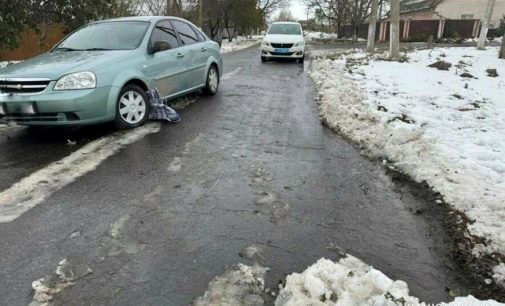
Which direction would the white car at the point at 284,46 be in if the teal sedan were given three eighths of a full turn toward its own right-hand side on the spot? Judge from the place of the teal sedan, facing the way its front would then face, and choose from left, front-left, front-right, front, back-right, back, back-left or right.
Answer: front-right

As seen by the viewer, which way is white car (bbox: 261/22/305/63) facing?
toward the camera

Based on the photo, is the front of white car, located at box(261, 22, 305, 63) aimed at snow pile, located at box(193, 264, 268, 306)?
yes

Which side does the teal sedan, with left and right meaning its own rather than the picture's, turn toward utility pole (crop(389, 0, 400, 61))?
back

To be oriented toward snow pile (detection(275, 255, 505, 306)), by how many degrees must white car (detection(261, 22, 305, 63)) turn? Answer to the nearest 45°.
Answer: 0° — it already faces it

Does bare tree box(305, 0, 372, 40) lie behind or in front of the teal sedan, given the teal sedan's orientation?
behind

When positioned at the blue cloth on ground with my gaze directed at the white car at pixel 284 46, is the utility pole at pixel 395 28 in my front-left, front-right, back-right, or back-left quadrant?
front-right

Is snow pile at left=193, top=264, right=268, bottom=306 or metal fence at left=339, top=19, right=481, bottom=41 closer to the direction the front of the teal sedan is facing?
the snow pile

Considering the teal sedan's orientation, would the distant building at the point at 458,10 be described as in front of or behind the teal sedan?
behind

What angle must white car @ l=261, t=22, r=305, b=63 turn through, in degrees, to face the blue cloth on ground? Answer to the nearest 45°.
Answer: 0° — it already faces it

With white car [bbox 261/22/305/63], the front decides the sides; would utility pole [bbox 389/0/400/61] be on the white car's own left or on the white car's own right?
on the white car's own left

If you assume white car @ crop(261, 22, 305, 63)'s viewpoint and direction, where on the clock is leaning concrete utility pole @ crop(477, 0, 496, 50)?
The leaning concrete utility pole is roughly at 8 o'clock from the white car.

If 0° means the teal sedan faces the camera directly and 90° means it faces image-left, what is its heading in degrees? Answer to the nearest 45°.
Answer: approximately 45°

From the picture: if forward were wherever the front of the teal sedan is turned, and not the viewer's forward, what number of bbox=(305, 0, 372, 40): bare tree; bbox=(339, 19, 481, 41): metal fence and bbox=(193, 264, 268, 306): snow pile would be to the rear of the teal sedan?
2

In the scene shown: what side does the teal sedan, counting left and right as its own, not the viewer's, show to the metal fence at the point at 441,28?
back
